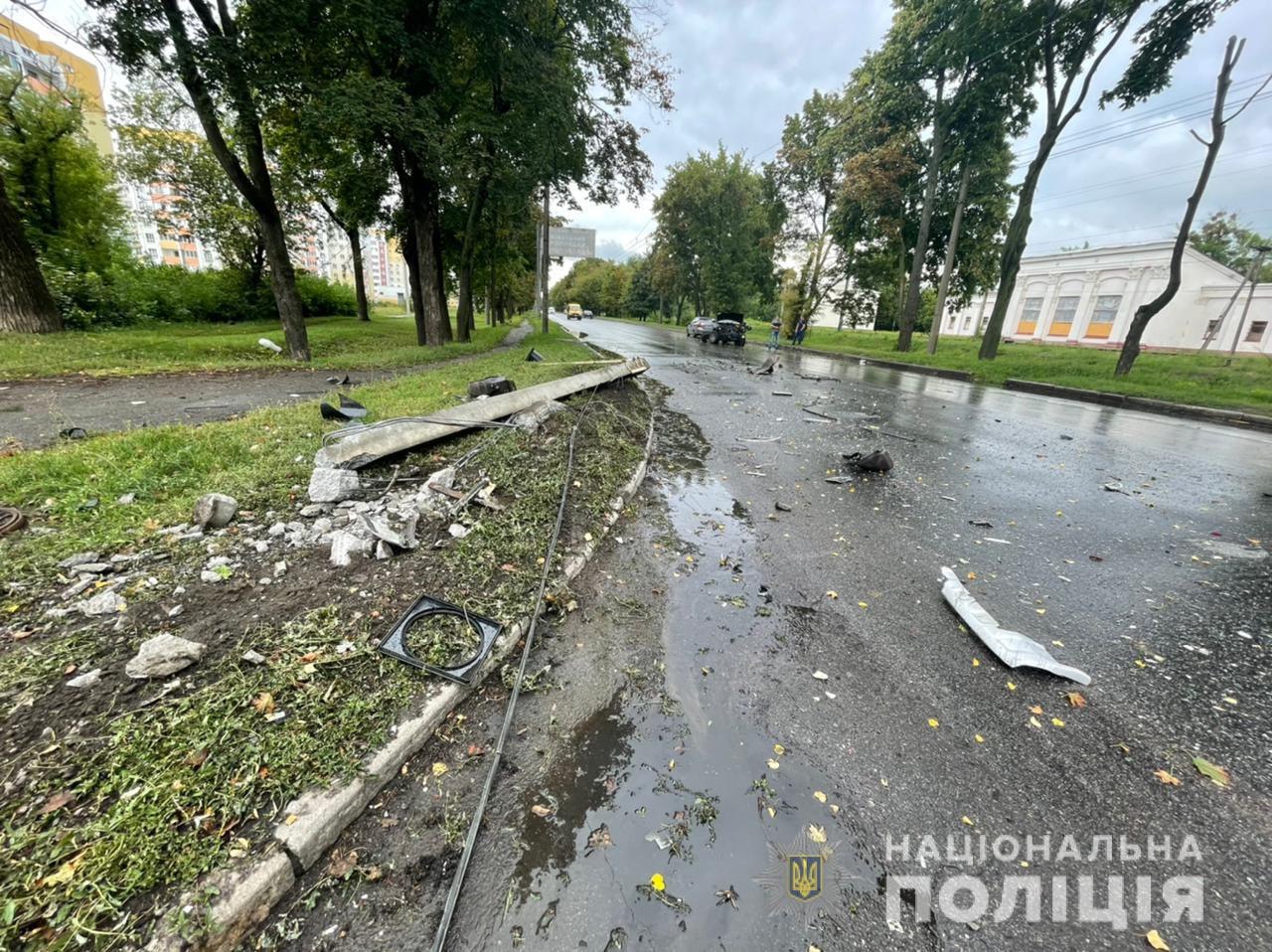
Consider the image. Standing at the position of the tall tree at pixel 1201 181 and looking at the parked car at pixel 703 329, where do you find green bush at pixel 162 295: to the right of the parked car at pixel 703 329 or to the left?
left

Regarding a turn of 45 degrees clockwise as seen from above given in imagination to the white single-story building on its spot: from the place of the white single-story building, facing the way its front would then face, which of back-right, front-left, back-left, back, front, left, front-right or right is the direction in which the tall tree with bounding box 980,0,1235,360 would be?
left

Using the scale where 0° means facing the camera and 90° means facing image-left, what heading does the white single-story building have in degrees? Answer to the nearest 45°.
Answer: approximately 45°

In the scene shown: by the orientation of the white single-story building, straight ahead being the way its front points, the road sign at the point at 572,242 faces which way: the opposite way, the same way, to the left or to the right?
to the left

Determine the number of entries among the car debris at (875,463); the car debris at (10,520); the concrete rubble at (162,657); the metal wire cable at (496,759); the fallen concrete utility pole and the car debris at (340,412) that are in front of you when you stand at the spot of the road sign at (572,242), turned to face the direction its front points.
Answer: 6

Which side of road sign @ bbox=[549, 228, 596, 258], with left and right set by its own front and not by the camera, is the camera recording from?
front

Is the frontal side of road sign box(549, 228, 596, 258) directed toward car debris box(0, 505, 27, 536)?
yes

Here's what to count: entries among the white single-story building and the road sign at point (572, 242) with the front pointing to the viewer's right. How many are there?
0

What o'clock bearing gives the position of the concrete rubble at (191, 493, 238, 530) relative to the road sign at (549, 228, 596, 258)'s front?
The concrete rubble is roughly at 12 o'clock from the road sign.

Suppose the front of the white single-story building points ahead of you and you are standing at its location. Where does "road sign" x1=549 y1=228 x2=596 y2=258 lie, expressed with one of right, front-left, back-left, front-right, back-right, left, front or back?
front

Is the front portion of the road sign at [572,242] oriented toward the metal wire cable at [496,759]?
yes

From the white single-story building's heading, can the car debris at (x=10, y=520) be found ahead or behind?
ahead

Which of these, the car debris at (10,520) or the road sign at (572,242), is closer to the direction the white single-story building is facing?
the road sign
